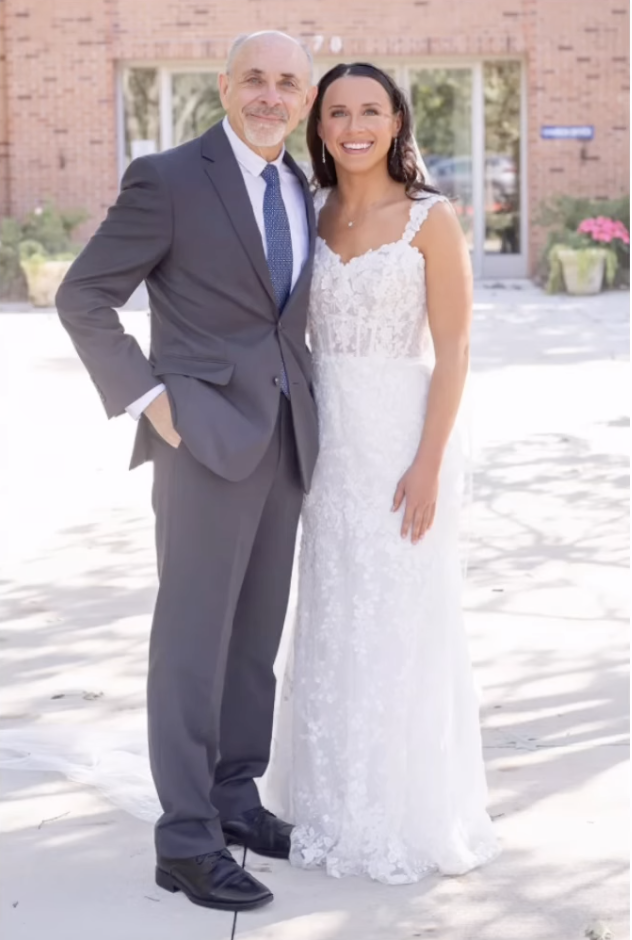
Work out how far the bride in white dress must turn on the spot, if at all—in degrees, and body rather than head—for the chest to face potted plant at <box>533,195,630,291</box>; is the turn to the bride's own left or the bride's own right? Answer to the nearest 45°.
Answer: approximately 135° to the bride's own right

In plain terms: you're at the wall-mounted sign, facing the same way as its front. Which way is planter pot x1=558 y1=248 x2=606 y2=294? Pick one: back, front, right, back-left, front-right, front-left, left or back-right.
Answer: front

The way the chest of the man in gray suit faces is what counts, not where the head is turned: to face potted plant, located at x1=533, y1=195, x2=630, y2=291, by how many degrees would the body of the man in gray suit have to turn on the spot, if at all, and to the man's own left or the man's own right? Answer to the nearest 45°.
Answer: approximately 135° to the man's own left

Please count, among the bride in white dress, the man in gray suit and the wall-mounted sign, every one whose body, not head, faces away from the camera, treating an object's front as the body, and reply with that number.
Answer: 0

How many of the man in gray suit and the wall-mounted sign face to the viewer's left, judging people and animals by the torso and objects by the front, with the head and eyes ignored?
0

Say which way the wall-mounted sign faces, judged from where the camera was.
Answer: facing the viewer

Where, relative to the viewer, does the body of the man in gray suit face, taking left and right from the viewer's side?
facing the viewer and to the right of the viewer

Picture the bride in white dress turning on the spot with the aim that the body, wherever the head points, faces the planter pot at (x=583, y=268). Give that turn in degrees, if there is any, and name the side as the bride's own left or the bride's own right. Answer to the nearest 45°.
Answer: approximately 135° to the bride's own right

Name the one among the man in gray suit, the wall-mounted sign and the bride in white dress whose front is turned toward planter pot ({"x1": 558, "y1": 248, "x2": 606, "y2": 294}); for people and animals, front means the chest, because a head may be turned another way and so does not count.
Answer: the wall-mounted sign

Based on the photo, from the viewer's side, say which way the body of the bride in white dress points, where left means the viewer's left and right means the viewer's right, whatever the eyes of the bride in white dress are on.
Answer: facing the viewer and to the left of the viewer
